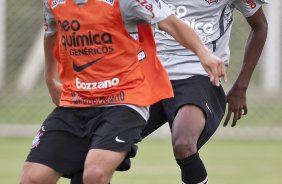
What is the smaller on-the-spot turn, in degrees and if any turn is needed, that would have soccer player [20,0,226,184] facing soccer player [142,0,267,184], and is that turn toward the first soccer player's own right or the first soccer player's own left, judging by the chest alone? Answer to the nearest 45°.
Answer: approximately 180°

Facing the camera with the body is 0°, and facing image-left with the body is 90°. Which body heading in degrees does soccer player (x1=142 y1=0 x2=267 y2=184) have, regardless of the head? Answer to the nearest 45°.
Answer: approximately 45°

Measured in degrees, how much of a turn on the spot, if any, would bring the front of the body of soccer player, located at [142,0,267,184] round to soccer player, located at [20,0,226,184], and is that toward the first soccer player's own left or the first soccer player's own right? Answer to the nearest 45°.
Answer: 0° — they already face them
